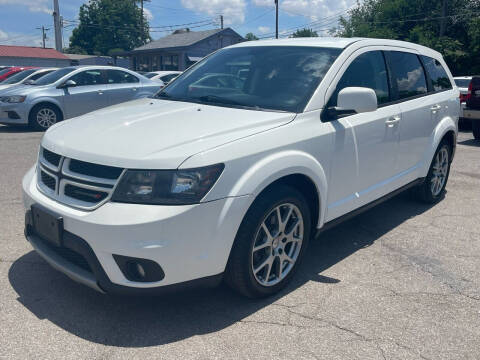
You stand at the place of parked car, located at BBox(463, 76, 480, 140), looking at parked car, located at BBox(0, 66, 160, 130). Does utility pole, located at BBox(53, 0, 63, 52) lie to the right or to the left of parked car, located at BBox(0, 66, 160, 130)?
right

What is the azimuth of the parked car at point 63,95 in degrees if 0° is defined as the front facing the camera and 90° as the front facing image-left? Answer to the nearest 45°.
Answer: approximately 45°

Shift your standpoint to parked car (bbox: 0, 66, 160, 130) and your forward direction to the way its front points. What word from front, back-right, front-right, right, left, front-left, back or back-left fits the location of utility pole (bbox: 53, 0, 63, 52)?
back-right

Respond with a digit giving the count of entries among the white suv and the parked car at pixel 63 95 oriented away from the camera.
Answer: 0

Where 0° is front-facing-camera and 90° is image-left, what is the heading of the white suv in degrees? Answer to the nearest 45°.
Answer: approximately 45°

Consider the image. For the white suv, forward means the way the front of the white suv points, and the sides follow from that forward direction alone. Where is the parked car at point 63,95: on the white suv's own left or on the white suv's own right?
on the white suv's own right
